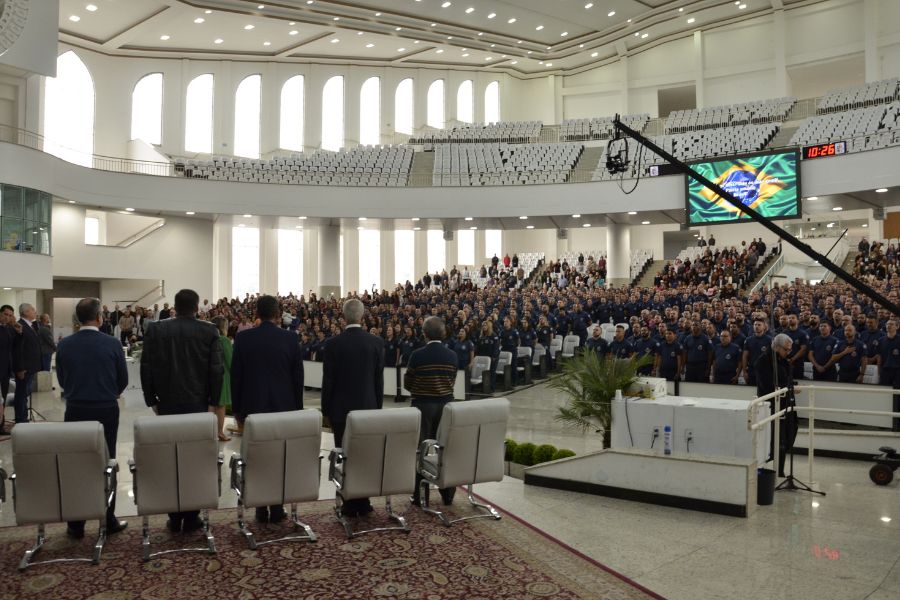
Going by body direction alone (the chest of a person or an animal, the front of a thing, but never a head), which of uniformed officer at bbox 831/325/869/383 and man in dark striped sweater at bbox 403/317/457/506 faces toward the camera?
the uniformed officer

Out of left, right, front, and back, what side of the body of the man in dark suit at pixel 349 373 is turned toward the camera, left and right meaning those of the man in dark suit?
back

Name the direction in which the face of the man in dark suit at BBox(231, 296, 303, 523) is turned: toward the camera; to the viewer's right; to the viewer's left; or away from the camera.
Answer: away from the camera

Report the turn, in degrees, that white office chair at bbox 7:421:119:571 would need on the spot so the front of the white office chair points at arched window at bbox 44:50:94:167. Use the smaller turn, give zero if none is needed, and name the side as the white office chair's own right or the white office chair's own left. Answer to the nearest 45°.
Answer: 0° — it already faces it

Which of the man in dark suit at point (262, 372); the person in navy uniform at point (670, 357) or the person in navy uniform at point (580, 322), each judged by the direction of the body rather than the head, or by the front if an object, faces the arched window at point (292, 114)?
the man in dark suit

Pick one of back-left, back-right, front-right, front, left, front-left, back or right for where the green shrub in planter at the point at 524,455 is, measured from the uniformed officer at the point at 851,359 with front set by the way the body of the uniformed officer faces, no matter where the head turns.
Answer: front-right

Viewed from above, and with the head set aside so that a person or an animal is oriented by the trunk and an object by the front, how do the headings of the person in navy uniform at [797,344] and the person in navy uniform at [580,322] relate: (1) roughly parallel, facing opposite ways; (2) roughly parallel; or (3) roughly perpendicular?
roughly parallel

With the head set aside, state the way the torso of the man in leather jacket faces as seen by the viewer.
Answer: away from the camera

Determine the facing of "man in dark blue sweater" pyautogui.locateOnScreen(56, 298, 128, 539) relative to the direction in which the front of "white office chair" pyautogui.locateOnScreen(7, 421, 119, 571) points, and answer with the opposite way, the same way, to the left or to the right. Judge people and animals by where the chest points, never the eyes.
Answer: the same way

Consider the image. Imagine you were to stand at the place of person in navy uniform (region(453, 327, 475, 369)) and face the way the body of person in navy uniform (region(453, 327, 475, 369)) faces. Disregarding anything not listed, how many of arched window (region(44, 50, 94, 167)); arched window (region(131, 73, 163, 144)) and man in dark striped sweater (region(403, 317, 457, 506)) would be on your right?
2

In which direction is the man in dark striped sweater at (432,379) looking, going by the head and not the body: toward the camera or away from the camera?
away from the camera

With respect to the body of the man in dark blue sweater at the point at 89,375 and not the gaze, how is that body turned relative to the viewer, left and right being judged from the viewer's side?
facing away from the viewer

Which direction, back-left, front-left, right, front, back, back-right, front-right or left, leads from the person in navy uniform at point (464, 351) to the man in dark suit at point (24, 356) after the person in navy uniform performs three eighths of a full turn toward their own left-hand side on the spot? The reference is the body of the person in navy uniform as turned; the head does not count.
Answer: back-right

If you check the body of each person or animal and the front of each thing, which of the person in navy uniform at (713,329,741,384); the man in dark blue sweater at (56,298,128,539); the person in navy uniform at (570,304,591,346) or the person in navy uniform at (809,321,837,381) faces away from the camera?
the man in dark blue sweater

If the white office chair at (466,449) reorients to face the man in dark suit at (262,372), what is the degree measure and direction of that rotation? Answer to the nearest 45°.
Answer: approximately 45° to its left

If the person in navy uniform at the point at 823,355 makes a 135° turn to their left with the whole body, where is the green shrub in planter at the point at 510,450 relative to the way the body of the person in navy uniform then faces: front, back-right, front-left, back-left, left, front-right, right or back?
back-right

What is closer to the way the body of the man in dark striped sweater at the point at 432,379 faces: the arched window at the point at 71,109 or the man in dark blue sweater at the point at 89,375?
the arched window

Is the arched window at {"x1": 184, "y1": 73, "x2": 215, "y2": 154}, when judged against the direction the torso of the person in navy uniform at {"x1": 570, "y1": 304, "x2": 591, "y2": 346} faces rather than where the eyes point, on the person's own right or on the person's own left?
on the person's own right

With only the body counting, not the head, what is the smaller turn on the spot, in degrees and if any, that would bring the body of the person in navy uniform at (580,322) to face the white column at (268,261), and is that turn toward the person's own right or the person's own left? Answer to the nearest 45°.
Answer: approximately 90° to the person's own right

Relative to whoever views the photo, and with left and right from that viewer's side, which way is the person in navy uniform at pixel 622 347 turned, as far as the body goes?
facing the viewer and to the left of the viewer

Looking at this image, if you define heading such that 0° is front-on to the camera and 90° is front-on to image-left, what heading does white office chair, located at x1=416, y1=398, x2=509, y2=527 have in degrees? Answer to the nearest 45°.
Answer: approximately 135°

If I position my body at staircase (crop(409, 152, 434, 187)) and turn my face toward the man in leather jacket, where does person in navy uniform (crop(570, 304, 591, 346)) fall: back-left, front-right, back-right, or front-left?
front-left
